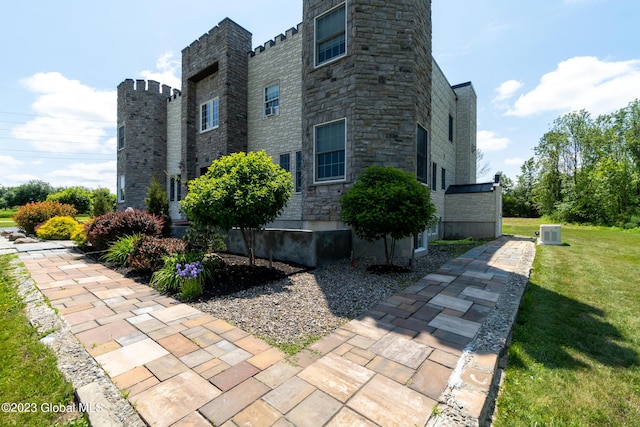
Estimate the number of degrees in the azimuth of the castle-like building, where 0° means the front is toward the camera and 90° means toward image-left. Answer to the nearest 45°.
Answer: approximately 45°

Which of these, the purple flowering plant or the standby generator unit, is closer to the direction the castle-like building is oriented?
the purple flowering plant

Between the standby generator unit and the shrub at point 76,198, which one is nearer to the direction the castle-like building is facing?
the shrub

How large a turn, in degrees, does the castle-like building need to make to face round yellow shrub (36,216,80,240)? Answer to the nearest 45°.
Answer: approximately 45° to its right

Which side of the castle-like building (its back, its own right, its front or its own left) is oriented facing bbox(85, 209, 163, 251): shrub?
front

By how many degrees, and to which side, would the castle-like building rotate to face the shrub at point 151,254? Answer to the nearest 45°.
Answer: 0° — it already faces it

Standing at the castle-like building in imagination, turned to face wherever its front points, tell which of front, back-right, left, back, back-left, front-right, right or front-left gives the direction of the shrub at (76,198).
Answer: right

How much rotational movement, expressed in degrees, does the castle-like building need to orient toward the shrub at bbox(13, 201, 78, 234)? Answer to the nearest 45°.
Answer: approximately 45° to its right

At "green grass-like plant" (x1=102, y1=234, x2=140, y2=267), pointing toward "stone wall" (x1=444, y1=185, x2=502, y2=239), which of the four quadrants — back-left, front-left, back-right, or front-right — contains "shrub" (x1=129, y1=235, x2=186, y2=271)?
front-right
